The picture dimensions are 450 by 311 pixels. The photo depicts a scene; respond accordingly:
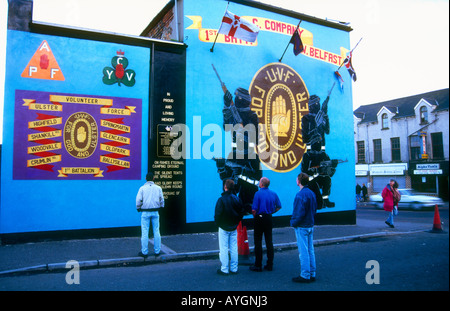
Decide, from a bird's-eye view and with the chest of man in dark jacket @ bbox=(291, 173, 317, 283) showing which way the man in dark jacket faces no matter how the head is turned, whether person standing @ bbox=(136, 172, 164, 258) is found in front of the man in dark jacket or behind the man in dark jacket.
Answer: in front

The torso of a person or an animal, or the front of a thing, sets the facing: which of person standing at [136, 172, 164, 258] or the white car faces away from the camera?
the person standing

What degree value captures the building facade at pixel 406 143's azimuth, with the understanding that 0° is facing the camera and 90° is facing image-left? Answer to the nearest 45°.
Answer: approximately 45°

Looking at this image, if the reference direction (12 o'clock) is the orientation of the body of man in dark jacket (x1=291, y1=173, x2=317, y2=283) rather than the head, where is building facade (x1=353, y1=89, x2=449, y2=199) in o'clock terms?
The building facade is roughly at 2 o'clock from the man in dark jacket.

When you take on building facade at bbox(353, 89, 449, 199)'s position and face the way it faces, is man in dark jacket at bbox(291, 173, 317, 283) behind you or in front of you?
in front

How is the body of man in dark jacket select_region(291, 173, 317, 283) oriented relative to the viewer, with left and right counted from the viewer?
facing away from the viewer and to the left of the viewer

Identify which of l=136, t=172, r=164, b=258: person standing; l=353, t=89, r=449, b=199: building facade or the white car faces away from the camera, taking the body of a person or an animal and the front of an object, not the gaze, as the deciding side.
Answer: the person standing

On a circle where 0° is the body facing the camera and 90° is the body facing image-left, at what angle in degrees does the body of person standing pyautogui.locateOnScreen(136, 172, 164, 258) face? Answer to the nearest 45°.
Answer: approximately 180°

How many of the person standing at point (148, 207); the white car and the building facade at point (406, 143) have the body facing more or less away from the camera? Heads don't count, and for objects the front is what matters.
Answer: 1
